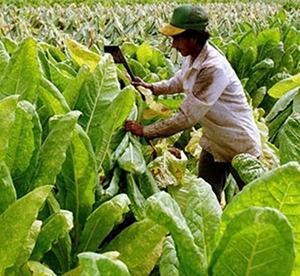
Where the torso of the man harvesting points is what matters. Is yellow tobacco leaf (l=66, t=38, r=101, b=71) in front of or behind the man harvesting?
in front

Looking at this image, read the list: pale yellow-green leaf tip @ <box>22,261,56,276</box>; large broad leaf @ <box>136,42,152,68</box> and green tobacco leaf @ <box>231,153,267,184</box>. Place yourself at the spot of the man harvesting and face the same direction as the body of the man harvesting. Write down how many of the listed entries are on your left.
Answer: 2

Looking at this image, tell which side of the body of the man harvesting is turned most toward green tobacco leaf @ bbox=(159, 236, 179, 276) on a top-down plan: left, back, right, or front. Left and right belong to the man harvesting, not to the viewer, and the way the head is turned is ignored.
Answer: left

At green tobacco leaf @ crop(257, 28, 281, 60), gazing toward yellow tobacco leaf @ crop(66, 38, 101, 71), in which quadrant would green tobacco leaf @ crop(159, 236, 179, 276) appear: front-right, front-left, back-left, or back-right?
front-left

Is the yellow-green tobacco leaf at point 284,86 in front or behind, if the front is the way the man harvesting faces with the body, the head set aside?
behind

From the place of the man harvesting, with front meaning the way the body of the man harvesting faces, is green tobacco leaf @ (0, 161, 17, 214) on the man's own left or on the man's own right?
on the man's own left

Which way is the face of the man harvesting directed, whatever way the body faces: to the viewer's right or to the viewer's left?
to the viewer's left

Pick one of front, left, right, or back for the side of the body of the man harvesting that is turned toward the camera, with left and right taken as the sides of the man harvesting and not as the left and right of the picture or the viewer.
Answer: left

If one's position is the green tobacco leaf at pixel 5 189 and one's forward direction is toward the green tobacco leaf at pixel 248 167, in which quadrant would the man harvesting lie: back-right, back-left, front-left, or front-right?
front-left

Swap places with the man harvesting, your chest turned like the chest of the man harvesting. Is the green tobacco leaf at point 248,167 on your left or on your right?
on your left
